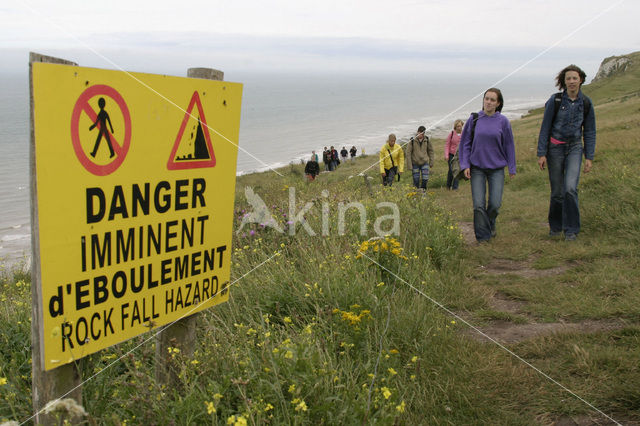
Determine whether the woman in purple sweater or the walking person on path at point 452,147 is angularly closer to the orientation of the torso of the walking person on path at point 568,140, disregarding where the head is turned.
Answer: the woman in purple sweater

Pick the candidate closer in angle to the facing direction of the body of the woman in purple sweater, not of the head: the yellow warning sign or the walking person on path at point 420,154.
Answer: the yellow warning sign

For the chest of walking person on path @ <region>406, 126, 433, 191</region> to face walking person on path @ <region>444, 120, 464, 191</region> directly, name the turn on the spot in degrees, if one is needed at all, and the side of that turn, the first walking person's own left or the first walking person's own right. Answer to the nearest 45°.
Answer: approximately 135° to the first walking person's own left

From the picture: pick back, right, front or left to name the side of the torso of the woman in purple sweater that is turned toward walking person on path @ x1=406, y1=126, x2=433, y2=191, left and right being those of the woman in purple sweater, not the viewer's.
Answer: back

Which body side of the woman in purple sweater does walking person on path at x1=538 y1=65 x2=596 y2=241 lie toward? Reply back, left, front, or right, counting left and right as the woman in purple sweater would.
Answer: left

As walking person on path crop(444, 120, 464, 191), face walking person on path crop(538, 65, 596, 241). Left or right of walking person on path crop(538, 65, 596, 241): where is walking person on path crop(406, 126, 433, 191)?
right

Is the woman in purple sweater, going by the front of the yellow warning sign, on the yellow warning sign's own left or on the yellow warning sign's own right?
on the yellow warning sign's own left

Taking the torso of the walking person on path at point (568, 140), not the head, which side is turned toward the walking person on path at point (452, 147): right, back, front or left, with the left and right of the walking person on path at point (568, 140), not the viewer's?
back

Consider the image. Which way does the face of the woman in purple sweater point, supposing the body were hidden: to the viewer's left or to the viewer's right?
to the viewer's left

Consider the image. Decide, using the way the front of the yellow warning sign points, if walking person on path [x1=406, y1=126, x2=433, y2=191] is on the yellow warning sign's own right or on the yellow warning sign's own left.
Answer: on the yellow warning sign's own left

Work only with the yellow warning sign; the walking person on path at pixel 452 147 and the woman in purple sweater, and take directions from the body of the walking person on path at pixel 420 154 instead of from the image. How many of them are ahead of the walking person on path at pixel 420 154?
2

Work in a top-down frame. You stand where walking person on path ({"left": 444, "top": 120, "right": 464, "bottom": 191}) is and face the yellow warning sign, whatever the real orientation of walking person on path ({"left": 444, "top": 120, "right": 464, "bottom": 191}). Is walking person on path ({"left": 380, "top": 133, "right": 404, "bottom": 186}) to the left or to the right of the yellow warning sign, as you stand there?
right

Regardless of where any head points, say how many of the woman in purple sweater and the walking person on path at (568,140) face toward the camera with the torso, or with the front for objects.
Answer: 2

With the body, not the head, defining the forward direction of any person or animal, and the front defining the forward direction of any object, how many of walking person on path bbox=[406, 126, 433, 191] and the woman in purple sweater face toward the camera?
2
